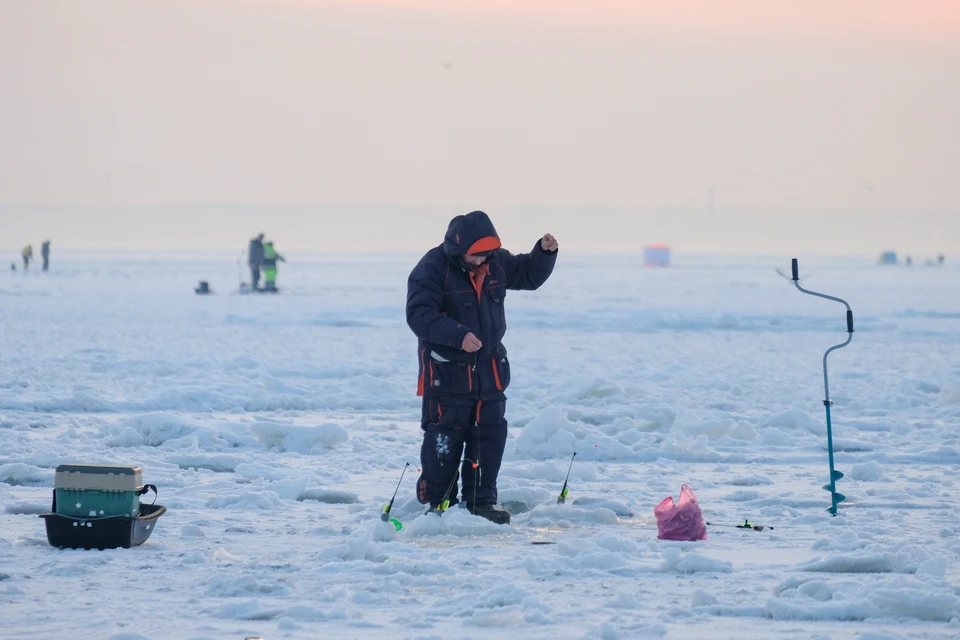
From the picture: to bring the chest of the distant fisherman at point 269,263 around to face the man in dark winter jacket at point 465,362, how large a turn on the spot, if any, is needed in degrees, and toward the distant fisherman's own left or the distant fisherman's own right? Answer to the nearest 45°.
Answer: approximately 90° to the distant fisherman's own right

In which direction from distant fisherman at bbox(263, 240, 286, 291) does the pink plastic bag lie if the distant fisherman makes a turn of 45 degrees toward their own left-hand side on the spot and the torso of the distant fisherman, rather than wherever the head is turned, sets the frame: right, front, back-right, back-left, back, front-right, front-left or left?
back-right

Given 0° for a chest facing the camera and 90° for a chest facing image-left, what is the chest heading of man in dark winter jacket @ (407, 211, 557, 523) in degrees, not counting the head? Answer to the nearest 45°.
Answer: approximately 315°

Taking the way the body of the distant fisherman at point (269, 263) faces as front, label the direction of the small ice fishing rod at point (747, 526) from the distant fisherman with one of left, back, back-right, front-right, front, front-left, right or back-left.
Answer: right

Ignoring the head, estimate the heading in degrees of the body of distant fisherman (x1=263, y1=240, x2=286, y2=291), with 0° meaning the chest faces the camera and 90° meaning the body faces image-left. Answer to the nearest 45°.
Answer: approximately 270°

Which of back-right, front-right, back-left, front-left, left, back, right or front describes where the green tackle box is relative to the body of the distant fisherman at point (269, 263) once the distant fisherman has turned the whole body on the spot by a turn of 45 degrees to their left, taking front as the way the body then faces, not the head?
back-right

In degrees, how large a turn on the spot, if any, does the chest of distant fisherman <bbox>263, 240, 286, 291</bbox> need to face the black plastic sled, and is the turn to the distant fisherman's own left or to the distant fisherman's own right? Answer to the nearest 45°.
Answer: approximately 90° to the distant fisherman's own right

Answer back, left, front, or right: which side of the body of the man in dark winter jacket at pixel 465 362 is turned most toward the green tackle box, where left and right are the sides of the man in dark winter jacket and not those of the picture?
right

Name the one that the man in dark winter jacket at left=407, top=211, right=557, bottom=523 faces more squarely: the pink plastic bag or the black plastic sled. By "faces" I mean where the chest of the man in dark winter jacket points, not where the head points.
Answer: the pink plastic bag

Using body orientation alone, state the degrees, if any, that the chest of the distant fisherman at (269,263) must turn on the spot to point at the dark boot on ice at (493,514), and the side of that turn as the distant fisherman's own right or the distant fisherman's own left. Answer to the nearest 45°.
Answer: approximately 90° to the distant fisherman's own right
